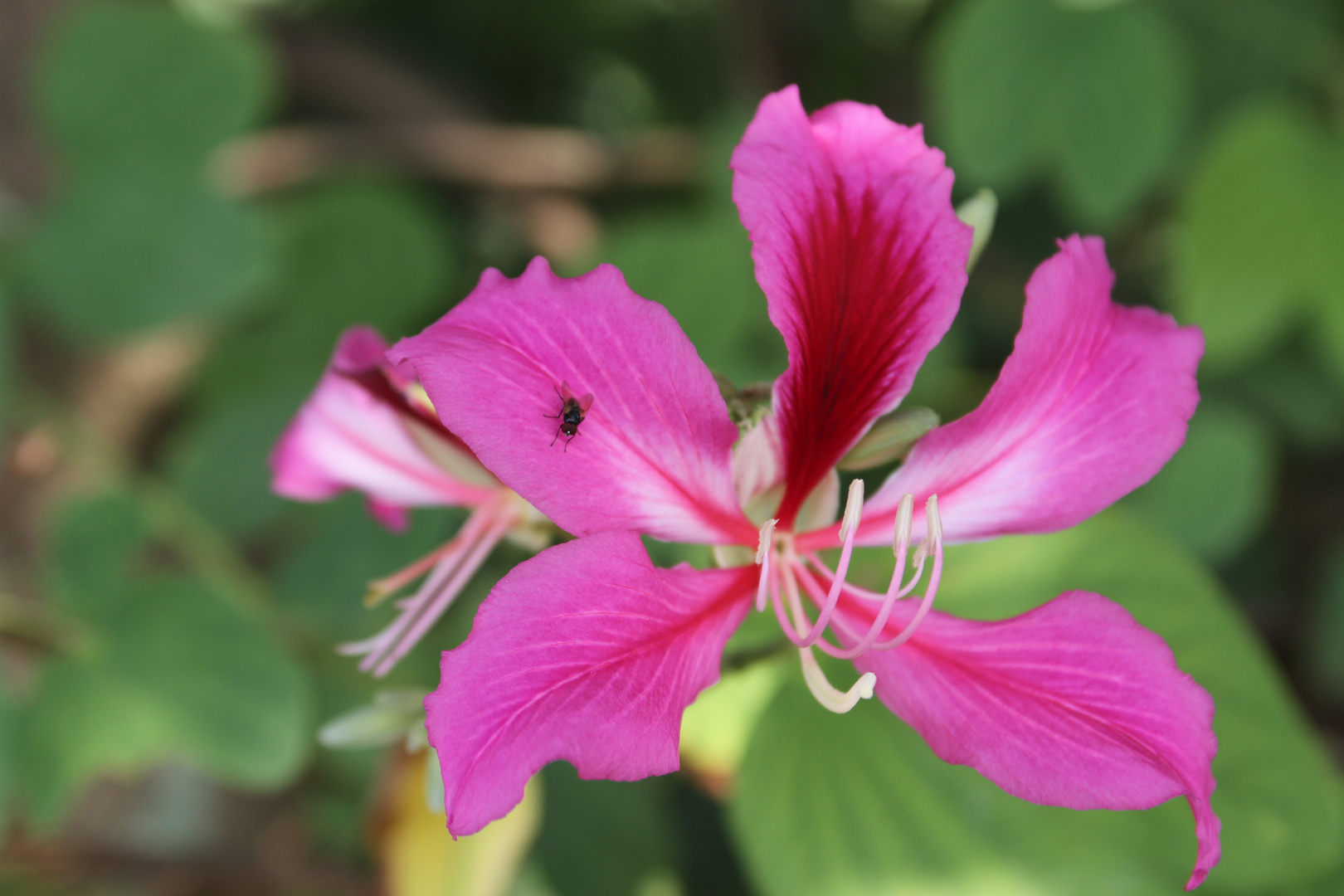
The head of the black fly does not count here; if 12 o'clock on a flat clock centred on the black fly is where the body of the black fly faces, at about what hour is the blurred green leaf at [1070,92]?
The blurred green leaf is roughly at 7 o'clock from the black fly.

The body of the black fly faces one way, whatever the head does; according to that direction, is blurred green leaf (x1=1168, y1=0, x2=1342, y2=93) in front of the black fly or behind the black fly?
behind

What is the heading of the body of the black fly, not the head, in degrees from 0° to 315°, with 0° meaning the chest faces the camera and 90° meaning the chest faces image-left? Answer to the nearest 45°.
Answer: approximately 0°

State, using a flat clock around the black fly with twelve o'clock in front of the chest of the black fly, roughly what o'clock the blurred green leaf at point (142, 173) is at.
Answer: The blurred green leaf is roughly at 5 o'clock from the black fly.

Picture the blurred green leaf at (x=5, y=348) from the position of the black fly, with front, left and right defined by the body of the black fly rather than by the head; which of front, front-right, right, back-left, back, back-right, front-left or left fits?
back-right

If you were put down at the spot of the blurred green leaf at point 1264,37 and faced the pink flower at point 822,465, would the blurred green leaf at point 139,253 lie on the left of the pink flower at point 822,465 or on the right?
right

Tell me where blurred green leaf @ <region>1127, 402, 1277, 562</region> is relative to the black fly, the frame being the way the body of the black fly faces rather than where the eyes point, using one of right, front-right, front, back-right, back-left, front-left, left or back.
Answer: back-left

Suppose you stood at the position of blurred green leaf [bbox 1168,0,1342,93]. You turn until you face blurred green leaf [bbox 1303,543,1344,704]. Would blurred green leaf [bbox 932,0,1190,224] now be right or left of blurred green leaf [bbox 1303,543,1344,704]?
right

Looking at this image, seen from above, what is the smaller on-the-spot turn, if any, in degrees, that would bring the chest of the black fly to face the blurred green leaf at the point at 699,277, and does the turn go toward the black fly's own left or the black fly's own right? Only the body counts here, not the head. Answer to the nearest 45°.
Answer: approximately 180°
